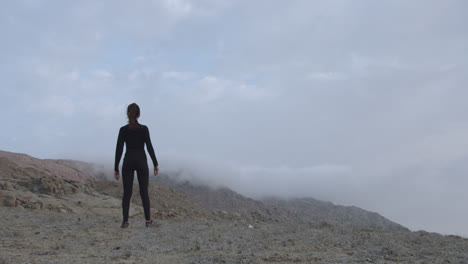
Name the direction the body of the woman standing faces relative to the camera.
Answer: away from the camera
